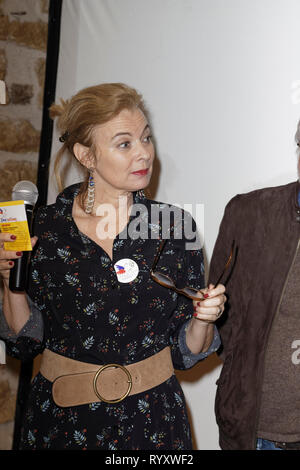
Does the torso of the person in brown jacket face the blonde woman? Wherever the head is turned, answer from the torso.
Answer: no

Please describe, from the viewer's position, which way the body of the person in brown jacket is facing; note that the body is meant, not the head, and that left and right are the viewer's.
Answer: facing the viewer

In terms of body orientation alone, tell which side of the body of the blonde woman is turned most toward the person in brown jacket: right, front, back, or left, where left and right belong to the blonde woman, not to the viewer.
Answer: left

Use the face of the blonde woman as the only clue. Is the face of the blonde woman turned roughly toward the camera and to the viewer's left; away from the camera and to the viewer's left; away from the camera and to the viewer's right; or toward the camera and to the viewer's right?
toward the camera and to the viewer's right

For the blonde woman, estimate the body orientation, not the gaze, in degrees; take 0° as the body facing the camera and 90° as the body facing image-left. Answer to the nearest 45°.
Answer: approximately 0°

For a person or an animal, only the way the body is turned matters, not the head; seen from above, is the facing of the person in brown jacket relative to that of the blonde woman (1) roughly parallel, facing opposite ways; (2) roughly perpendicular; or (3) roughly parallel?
roughly parallel
